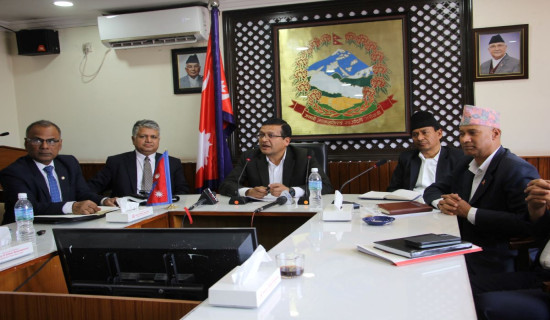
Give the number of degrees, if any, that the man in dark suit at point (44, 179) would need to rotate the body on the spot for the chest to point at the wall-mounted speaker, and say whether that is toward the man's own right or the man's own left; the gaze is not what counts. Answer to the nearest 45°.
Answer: approximately 135° to the man's own left

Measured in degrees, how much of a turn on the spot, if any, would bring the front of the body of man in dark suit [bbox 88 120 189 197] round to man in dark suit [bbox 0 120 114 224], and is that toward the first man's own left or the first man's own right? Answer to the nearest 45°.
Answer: approximately 45° to the first man's own right

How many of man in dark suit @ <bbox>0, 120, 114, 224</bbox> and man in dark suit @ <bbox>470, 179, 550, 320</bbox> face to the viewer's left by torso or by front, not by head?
1

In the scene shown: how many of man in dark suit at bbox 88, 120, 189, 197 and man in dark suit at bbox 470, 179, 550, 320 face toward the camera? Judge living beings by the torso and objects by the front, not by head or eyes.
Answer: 1
